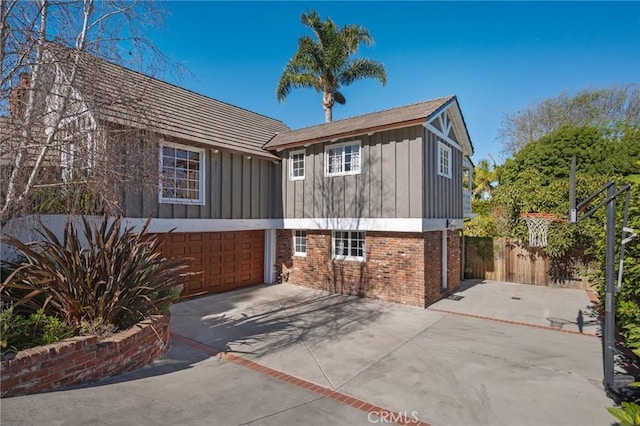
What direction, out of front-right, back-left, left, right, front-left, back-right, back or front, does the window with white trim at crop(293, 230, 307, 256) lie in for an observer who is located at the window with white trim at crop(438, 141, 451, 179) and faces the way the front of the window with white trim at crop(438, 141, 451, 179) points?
back-right

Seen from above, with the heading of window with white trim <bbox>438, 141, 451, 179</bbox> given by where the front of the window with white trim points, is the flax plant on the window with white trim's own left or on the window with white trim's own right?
on the window with white trim's own right

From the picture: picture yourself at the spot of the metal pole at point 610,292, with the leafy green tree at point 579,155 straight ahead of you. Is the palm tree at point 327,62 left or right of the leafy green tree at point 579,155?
left

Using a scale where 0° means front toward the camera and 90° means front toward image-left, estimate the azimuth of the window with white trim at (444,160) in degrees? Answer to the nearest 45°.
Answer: approximately 315°

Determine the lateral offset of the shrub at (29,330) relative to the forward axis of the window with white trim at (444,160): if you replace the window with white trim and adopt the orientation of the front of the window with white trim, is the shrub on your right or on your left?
on your right

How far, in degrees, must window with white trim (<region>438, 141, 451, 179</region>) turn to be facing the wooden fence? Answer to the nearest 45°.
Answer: approximately 90° to its left
